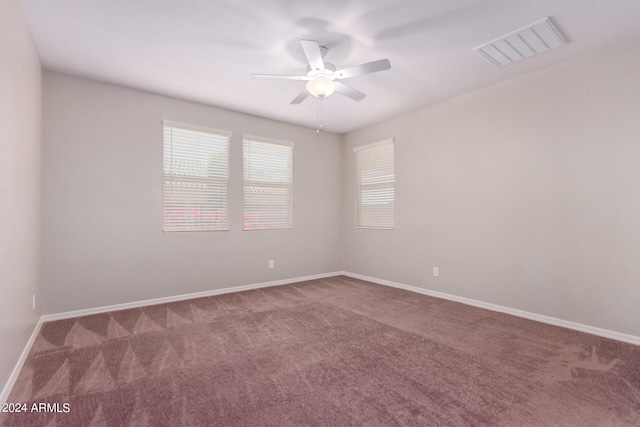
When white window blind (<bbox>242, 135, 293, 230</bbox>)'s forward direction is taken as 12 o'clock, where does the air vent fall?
The air vent is roughly at 12 o'clock from the white window blind.

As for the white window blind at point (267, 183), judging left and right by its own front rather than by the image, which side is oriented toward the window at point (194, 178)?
right

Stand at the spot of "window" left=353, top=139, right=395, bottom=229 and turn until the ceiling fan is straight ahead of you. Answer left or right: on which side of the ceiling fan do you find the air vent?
left

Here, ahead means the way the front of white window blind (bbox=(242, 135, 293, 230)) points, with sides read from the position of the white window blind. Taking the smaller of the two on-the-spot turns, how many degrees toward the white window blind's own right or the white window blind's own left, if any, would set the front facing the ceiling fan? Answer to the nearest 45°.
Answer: approximately 45° to the white window blind's own right

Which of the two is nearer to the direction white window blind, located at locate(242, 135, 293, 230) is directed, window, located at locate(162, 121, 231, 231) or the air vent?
the air vent

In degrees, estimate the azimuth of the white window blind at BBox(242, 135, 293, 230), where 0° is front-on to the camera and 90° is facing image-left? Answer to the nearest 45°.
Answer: approximately 315°

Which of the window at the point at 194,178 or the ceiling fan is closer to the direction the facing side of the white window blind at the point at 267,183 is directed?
the ceiling fan
